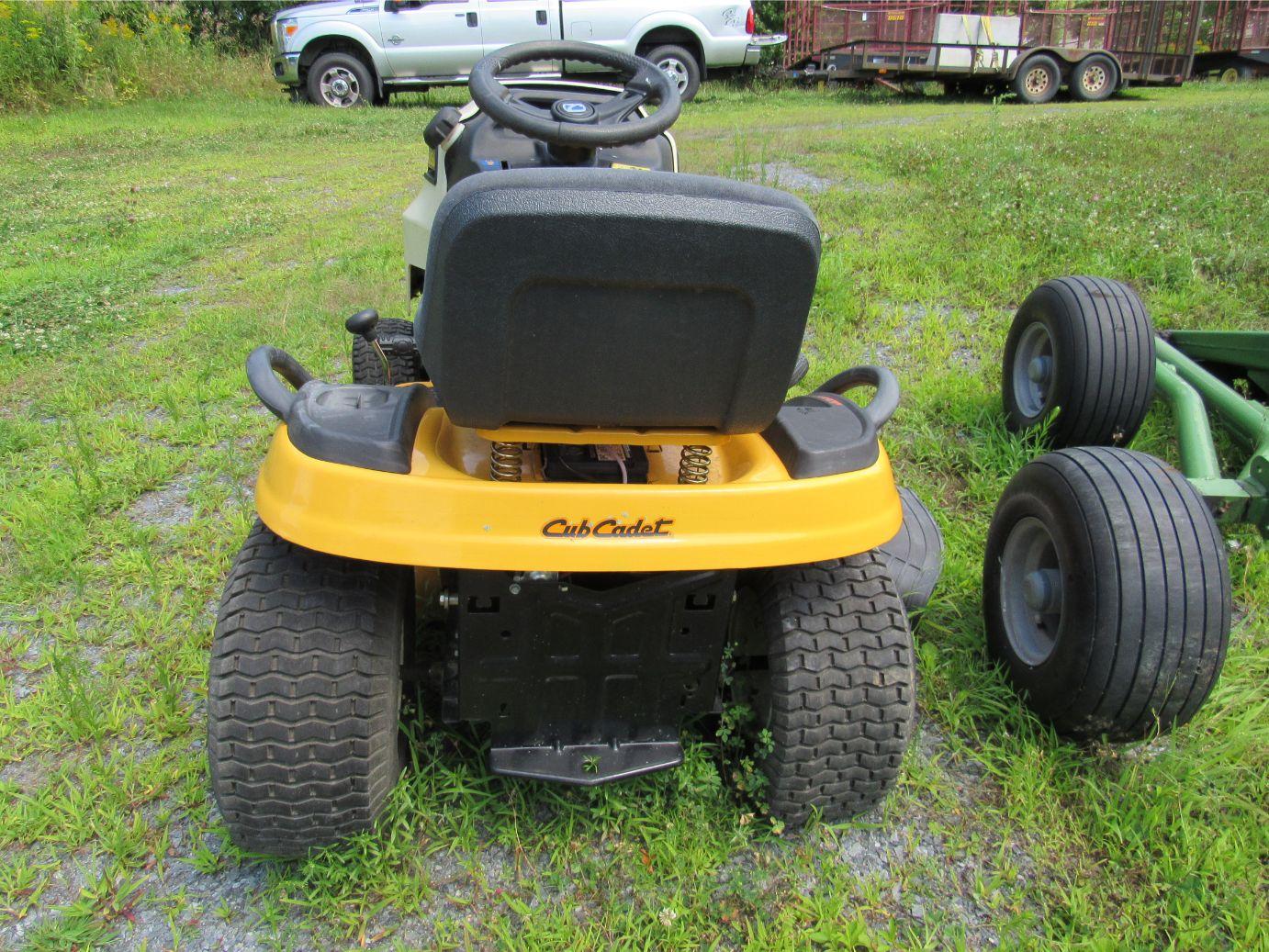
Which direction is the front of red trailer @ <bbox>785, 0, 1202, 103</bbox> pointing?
to the viewer's left

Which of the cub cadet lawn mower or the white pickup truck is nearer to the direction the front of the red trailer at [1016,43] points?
the white pickup truck

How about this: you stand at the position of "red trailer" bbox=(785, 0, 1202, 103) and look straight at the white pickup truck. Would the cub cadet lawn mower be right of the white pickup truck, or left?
left

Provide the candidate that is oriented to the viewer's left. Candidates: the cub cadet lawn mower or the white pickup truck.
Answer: the white pickup truck

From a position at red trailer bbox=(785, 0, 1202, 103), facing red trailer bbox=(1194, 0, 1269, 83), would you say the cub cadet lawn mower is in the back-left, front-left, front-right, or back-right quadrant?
back-right

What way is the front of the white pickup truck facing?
to the viewer's left

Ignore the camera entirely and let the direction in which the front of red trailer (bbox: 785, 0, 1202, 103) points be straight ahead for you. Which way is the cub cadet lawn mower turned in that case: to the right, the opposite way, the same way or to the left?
to the right

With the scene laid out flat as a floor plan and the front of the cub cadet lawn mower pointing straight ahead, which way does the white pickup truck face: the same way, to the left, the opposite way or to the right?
to the left

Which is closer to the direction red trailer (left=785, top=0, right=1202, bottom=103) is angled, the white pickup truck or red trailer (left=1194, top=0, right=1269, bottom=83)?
the white pickup truck

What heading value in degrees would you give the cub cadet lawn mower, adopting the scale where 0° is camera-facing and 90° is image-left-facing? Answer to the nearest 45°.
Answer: approximately 180°

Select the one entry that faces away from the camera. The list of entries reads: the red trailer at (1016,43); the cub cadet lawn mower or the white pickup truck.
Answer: the cub cadet lawn mower

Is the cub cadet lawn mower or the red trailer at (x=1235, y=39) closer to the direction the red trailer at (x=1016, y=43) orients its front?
the cub cadet lawn mower
